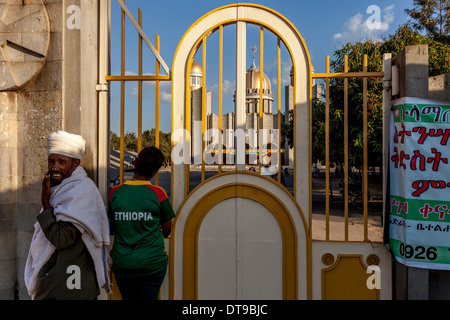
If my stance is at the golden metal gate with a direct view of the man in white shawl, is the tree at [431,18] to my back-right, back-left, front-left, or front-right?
back-right

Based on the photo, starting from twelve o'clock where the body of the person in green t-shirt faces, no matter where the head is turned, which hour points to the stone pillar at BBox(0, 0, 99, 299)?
The stone pillar is roughly at 9 o'clock from the person in green t-shirt.

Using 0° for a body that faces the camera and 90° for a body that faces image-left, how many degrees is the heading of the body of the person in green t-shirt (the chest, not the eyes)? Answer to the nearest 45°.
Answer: approximately 225°

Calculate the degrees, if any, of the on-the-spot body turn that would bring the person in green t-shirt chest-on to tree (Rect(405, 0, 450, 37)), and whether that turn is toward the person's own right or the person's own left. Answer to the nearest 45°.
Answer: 0° — they already face it
